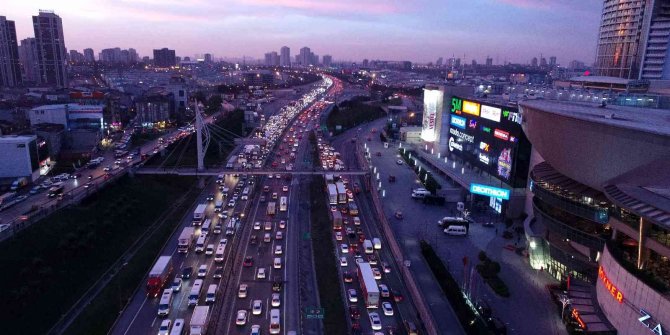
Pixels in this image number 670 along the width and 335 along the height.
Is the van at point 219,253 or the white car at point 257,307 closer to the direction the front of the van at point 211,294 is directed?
the white car

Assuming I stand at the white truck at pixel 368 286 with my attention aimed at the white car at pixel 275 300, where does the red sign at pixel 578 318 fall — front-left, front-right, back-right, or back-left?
back-left

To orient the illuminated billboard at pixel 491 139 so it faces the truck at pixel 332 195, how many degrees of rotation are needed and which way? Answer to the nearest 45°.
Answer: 0° — it already faces it

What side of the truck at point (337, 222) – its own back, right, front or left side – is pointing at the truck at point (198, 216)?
left

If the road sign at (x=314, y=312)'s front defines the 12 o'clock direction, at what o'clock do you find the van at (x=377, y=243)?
The van is roughly at 7 o'clock from the road sign.

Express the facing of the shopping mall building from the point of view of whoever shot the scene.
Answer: facing the viewer and to the left of the viewer

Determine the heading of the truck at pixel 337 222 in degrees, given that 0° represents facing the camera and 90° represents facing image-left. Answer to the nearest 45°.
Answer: approximately 180°

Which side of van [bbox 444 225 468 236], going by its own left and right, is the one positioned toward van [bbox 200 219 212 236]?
front

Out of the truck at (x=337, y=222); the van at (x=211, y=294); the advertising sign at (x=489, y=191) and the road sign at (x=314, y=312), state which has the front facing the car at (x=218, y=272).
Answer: the advertising sign

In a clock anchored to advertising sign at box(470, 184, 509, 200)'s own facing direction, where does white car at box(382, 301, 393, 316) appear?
The white car is roughly at 11 o'clock from the advertising sign.

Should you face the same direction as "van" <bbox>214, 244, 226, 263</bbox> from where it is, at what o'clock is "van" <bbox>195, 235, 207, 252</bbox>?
"van" <bbox>195, 235, 207, 252</bbox> is roughly at 5 o'clock from "van" <bbox>214, 244, 226, 263</bbox>.

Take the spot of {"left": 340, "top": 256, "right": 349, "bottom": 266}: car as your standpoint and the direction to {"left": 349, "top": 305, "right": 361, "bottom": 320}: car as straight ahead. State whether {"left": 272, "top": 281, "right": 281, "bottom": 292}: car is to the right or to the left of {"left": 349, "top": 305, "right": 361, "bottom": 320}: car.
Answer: right

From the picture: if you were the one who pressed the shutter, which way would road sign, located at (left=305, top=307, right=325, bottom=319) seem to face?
facing the viewer

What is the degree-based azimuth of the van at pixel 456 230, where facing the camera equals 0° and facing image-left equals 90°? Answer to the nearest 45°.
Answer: approximately 90°

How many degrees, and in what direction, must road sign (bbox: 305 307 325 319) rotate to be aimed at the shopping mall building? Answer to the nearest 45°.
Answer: approximately 90° to its left
